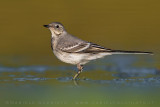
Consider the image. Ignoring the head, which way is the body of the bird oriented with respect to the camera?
to the viewer's left
